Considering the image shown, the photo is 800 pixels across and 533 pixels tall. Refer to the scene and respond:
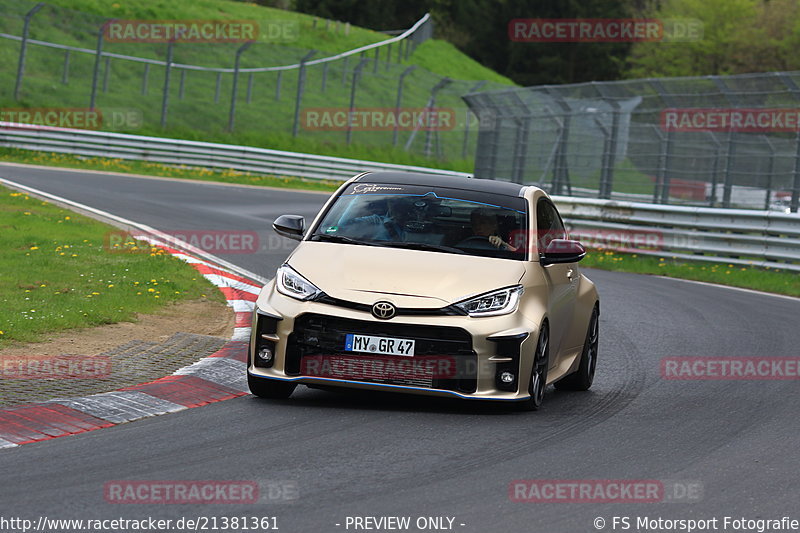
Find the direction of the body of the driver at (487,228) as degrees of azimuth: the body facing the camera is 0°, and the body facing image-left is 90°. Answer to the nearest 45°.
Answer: approximately 45°

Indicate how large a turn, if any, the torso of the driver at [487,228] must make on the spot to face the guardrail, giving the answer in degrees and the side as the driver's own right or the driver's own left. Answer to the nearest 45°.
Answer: approximately 135° to the driver's own right

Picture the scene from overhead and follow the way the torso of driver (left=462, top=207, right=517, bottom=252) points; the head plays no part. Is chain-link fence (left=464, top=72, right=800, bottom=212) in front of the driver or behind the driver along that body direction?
behind

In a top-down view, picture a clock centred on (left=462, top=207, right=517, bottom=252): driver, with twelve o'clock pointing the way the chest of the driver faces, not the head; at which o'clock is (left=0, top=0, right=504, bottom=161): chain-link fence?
The chain-link fence is roughly at 4 o'clock from the driver.
